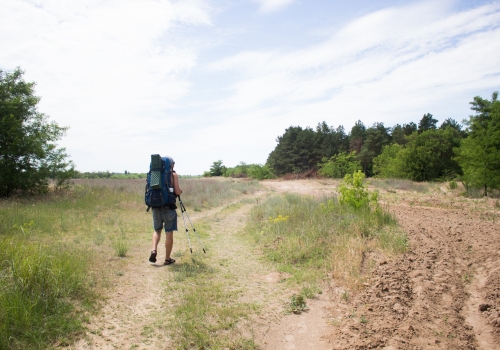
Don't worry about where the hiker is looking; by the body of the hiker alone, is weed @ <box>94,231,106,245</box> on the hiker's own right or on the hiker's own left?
on the hiker's own left

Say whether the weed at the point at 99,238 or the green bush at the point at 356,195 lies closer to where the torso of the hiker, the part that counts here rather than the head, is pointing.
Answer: the green bush

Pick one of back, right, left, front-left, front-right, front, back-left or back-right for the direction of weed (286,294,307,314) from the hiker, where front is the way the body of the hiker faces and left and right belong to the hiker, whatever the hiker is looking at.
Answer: right

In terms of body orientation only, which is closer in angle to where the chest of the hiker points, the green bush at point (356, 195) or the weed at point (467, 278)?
the green bush

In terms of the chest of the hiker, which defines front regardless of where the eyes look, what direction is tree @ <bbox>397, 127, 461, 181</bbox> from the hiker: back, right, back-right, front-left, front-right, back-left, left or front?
front

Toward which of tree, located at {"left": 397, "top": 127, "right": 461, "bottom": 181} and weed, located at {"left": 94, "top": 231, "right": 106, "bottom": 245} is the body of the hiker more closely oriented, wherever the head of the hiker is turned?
the tree

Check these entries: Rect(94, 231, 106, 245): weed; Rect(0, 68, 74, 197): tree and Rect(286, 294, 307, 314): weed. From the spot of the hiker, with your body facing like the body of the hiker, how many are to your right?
1

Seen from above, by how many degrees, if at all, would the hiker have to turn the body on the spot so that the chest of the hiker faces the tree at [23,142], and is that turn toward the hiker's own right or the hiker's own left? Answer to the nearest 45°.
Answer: approximately 90° to the hiker's own left

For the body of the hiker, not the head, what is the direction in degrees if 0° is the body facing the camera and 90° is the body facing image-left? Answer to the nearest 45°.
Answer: approximately 225°
